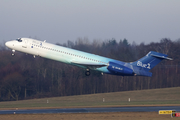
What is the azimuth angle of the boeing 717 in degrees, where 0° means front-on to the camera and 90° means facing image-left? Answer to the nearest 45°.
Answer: approximately 90°
